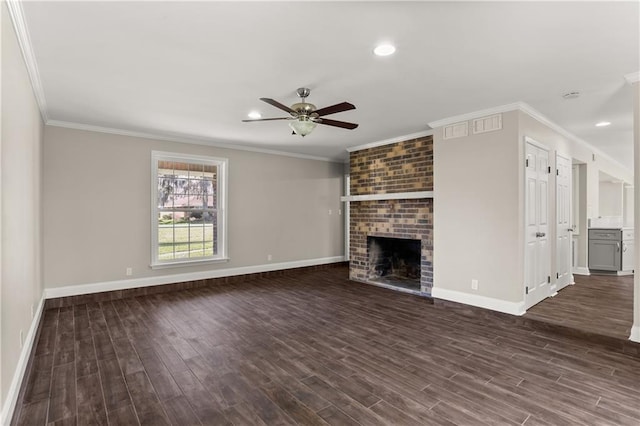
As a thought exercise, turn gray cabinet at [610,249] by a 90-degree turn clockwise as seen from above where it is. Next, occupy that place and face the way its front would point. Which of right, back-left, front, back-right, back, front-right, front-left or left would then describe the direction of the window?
front-left

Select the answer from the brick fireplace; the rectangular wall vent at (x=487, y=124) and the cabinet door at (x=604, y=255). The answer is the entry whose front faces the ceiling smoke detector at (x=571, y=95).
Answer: the cabinet door

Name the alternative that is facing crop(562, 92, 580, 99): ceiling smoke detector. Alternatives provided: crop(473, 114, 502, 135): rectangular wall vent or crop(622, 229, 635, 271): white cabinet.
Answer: the white cabinet

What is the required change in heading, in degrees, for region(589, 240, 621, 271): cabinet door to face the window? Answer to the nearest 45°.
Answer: approximately 45° to its right

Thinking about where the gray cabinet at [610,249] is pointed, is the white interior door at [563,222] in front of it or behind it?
in front

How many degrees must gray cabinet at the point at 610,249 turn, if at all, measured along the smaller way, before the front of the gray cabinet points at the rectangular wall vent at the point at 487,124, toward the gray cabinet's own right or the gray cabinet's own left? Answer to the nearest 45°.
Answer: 0° — it already faces it

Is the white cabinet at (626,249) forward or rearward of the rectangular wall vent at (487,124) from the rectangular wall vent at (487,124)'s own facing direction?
rearward

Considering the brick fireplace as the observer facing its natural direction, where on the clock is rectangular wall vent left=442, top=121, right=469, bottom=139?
The rectangular wall vent is roughly at 9 o'clock from the brick fireplace.

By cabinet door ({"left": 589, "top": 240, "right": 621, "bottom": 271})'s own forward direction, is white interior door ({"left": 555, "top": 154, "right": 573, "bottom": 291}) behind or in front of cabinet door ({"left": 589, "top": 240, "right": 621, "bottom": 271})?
in front

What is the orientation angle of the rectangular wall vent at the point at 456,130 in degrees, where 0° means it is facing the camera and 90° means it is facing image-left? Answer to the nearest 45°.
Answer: approximately 45°

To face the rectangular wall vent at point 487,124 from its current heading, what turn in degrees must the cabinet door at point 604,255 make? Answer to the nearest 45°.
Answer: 0° — it already faces it

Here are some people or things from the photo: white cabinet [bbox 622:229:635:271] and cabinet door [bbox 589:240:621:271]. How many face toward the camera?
2
